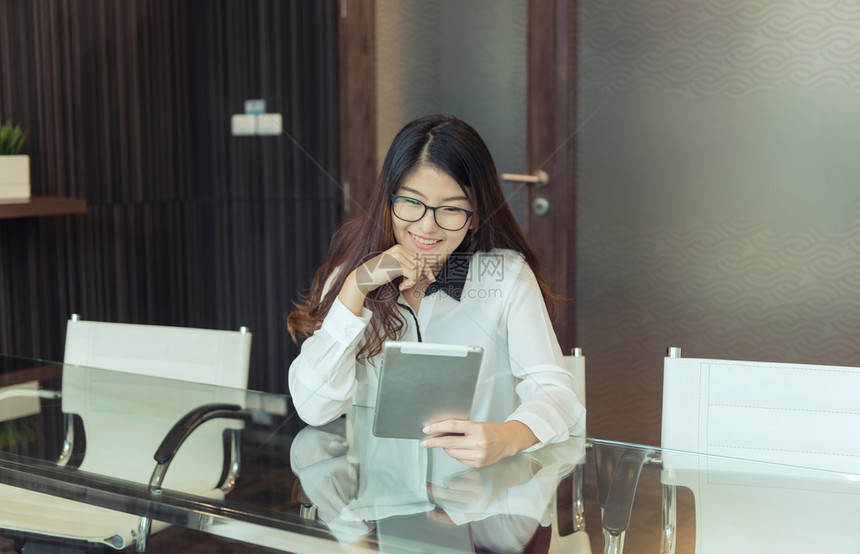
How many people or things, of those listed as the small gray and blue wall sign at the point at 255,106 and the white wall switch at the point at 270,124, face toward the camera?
2

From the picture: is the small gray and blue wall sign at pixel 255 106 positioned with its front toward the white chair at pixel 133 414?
yes

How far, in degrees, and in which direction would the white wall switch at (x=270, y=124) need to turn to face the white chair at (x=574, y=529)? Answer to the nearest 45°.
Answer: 0° — it already faces it

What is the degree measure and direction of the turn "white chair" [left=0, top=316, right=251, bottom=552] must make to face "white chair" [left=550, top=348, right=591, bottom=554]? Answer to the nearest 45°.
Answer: approximately 90° to its left

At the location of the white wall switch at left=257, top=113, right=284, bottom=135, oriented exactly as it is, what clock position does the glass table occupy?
The glass table is roughly at 12 o'clock from the white wall switch.
